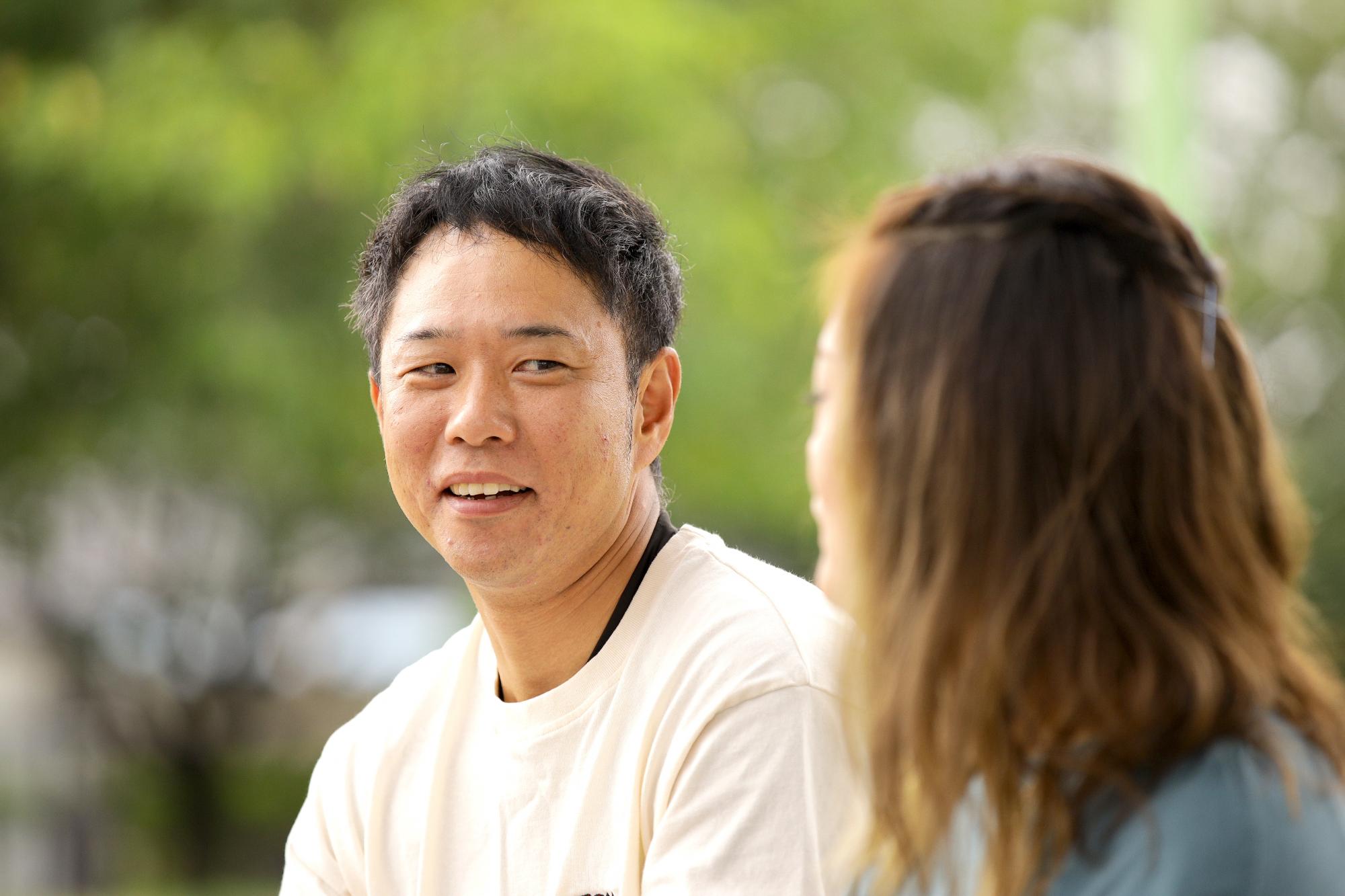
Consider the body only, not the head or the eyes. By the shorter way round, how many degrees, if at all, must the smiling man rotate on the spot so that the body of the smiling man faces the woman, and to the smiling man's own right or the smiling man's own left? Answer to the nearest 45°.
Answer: approximately 90° to the smiling man's own left

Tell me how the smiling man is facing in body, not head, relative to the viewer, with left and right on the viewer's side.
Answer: facing the viewer and to the left of the viewer

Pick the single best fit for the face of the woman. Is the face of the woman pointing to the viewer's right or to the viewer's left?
to the viewer's left
